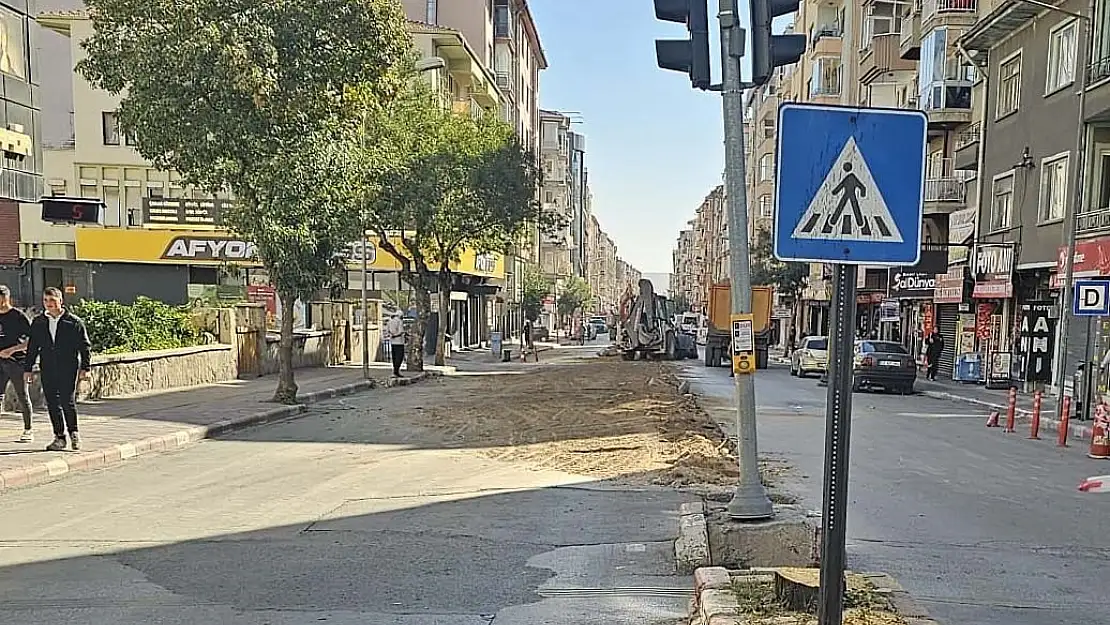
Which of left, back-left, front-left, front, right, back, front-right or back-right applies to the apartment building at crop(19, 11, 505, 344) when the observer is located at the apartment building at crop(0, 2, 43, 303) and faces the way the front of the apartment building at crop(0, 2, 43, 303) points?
back-left

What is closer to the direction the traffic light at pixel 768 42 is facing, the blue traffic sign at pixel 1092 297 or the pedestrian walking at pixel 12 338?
the blue traffic sign

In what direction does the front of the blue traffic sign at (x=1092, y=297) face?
toward the camera

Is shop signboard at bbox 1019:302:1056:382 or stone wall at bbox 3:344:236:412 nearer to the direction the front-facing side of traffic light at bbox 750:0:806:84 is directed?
the shop signboard

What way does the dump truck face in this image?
away from the camera

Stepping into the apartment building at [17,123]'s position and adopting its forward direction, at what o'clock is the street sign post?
The street sign post is roughly at 1 o'clock from the apartment building.

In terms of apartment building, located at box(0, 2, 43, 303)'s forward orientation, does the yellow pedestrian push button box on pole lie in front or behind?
in front

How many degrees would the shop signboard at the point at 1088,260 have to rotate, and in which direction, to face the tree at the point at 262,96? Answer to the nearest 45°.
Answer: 0° — it already faces it

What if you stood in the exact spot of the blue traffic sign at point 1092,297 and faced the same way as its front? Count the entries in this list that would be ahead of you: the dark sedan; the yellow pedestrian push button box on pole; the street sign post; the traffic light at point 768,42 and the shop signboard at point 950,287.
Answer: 3

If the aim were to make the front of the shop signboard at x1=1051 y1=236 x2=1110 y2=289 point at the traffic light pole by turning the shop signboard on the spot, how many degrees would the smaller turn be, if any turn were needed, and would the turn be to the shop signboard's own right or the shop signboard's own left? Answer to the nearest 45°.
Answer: approximately 45° to the shop signboard's own left

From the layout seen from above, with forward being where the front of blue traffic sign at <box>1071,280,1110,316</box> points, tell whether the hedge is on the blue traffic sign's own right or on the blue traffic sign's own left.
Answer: on the blue traffic sign's own right
